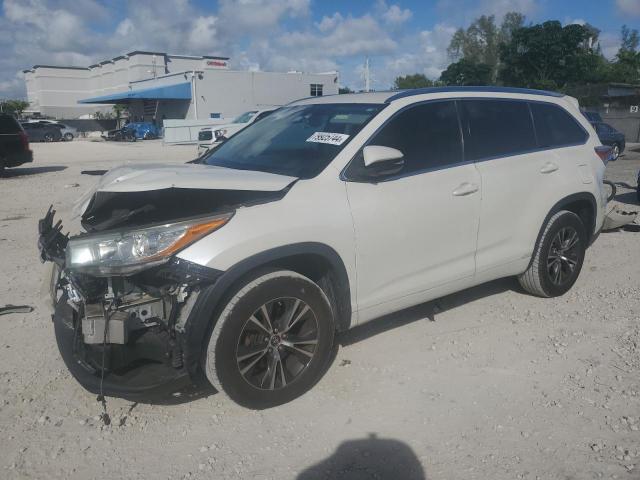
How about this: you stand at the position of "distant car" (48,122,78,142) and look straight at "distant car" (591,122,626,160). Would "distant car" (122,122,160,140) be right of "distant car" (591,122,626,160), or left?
left

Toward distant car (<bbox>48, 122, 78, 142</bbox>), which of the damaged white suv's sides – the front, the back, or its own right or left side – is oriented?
right

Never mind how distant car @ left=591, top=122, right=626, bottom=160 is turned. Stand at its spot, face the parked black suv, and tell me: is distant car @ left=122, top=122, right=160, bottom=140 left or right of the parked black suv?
right

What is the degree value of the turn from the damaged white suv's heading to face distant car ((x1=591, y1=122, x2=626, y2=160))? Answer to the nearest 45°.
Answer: approximately 180°

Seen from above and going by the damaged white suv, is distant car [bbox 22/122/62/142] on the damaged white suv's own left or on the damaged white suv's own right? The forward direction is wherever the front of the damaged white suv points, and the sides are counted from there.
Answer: on the damaged white suv's own right

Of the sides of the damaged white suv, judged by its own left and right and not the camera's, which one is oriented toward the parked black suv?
right

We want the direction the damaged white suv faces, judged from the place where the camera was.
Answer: facing the viewer and to the left of the viewer

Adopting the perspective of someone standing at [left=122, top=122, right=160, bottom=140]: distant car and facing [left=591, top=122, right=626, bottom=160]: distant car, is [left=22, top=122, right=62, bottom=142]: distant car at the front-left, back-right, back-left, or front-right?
back-right

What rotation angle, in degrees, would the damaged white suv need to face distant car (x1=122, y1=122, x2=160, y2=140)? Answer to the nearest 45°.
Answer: approximately 135° to its right
